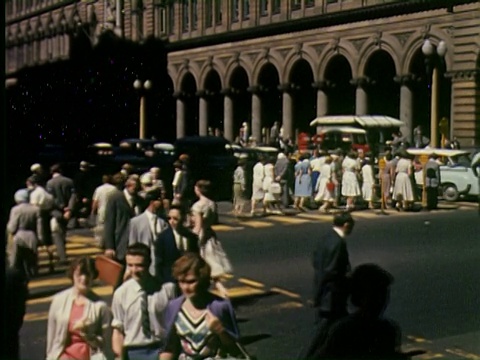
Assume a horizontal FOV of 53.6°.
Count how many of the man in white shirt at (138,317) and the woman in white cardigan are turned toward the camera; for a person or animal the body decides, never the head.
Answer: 2

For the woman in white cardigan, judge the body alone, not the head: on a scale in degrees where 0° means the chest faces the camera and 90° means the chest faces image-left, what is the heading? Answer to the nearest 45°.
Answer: approximately 0°
